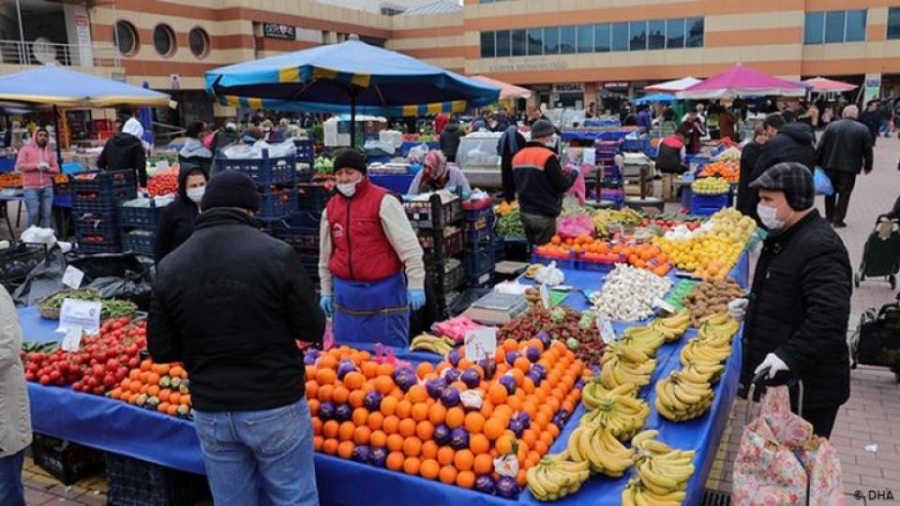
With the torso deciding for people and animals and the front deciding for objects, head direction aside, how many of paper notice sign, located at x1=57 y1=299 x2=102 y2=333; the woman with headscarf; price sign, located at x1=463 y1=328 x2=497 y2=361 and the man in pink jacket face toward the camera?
4

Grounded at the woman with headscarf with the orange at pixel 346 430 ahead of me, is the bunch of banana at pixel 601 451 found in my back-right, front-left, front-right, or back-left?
front-left

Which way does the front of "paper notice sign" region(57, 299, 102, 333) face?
toward the camera

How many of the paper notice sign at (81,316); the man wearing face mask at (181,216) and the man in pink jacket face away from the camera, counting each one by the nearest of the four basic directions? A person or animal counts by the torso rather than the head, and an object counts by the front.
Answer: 0

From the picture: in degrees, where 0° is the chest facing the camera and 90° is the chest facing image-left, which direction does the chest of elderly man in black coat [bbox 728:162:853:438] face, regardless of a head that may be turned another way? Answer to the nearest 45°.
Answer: approximately 90°

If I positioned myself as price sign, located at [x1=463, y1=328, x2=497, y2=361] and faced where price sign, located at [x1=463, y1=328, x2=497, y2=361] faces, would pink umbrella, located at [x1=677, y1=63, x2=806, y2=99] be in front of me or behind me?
behind

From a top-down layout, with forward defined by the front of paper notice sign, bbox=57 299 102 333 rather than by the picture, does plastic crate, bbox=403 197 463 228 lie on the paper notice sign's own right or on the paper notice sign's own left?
on the paper notice sign's own left

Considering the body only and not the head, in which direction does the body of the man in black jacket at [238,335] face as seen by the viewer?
away from the camera

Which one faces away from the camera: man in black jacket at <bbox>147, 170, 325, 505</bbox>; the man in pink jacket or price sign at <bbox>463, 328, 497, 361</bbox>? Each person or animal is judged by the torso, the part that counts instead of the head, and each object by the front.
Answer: the man in black jacket

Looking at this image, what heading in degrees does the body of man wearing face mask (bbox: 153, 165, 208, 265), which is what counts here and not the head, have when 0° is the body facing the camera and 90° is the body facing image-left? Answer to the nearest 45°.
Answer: approximately 315°

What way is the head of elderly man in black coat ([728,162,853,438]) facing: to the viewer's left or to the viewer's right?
to the viewer's left

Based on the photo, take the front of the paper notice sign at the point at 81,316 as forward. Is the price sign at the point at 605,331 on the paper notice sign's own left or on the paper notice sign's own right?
on the paper notice sign's own left

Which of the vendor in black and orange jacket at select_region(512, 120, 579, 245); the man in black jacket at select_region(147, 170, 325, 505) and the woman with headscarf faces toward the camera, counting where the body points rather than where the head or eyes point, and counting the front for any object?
the woman with headscarf

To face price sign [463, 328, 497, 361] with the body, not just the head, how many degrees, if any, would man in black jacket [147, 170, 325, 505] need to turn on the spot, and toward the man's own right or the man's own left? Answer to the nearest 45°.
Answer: approximately 90° to the man's own right

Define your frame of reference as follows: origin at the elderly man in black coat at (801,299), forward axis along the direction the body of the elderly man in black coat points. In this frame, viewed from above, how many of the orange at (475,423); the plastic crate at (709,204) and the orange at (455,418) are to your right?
1

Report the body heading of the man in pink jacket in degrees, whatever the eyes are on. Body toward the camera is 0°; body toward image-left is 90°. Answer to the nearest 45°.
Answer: approximately 0°
